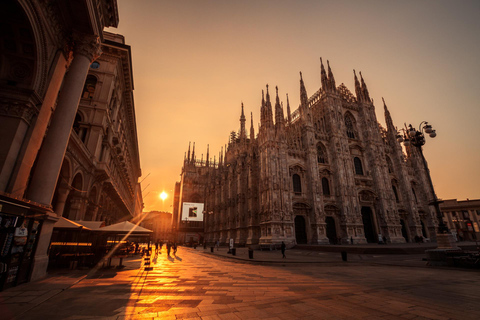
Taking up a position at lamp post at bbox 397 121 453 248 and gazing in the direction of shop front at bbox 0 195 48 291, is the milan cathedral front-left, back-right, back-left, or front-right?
back-right

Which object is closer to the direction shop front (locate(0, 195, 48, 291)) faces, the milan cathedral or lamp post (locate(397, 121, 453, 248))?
the lamp post

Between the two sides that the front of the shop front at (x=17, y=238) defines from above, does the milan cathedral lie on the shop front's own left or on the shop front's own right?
on the shop front's own left

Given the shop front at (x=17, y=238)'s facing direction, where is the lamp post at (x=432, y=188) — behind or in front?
in front

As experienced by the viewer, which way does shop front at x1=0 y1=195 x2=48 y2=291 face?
facing the viewer and to the right of the viewer
